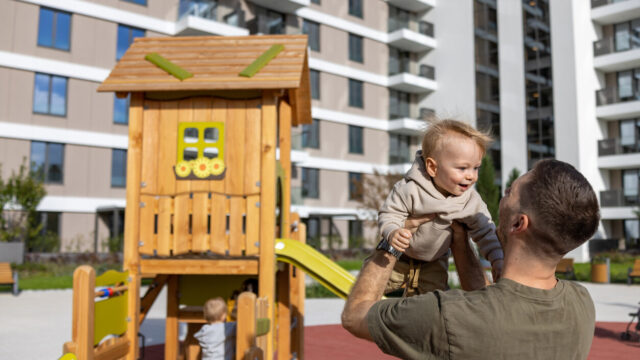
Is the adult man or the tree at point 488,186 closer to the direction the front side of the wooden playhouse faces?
the adult man

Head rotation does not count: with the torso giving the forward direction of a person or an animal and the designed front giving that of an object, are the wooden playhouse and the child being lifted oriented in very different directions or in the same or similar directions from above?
same or similar directions

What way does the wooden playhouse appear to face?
toward the camera

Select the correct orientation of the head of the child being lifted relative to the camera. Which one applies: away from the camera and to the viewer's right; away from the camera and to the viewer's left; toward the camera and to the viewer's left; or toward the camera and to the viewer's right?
toward the camera and to the viewer's right

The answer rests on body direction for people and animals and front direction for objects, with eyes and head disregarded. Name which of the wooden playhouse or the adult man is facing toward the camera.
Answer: the wooden playhouse

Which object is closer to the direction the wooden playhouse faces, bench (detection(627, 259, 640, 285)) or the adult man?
the adult man

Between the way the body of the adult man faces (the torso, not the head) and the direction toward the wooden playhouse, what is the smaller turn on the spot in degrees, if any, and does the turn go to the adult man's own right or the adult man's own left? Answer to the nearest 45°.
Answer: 0° — they already face it

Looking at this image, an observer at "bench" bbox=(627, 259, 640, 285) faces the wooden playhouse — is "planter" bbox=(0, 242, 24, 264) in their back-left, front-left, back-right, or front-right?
front-right

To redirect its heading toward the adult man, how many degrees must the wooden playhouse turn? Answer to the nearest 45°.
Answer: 0° — it already faces them

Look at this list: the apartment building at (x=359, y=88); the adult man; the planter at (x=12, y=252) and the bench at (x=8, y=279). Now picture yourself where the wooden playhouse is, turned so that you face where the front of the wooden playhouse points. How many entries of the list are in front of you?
1

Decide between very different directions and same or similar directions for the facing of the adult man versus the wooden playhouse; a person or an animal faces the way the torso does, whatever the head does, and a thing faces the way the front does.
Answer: very different directions

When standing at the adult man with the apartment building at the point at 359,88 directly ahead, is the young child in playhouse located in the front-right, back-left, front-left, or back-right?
front-left

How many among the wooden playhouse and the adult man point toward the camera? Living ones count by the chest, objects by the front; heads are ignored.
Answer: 1

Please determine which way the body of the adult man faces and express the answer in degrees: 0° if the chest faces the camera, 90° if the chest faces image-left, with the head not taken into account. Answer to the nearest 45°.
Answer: approximately 135°

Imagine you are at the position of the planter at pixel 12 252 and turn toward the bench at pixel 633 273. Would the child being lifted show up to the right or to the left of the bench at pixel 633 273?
right

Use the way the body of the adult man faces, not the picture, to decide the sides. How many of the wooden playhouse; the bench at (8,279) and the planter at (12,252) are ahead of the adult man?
3
